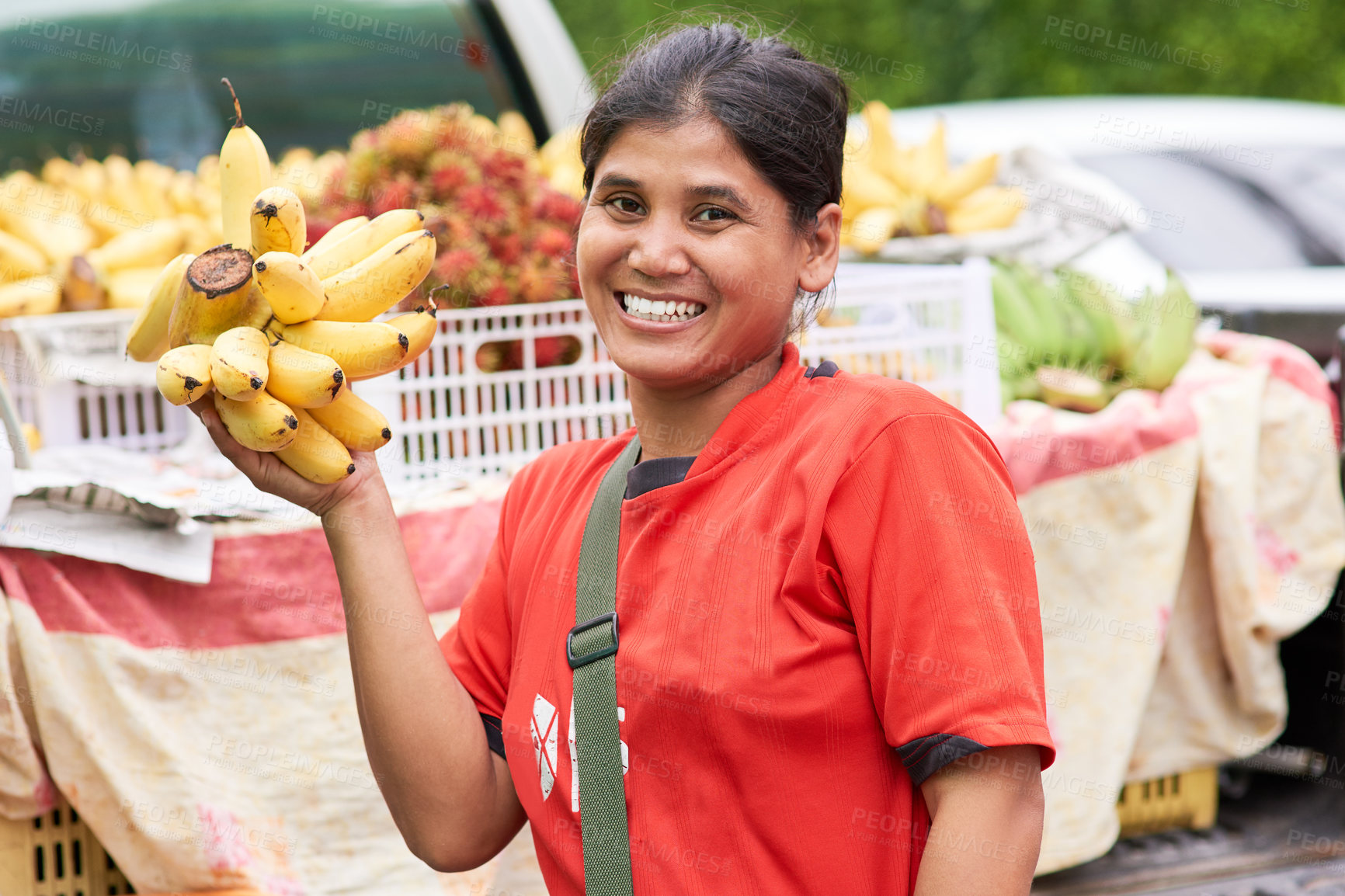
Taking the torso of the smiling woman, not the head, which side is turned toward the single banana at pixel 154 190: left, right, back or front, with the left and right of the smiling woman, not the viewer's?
right

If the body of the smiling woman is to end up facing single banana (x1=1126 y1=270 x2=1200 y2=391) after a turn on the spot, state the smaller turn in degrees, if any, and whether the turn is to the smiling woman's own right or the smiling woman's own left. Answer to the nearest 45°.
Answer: approximately 180°

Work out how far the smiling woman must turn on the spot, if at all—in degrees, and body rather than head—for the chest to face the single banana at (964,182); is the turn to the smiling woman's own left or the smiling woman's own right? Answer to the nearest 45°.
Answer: approximately 135° to the smiling woman's own right

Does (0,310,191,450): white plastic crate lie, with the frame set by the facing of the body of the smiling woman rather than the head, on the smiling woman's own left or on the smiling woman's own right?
on the smiling woman's own right

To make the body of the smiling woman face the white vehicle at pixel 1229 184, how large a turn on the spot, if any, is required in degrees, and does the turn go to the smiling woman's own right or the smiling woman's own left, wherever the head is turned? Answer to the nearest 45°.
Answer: approximately 180°

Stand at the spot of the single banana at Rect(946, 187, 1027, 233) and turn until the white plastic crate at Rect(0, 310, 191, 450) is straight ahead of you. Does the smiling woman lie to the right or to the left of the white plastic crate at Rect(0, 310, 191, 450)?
left

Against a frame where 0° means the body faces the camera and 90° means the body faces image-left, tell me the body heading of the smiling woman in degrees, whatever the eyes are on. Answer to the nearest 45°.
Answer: approximately 45°

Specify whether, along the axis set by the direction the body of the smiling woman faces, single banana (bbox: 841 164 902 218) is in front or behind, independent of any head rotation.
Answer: behind

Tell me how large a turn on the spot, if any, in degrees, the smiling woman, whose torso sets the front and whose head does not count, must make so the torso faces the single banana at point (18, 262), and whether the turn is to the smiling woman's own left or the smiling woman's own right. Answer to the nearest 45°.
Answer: approximately 90° to the smiling woman's own right
